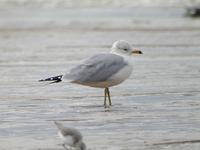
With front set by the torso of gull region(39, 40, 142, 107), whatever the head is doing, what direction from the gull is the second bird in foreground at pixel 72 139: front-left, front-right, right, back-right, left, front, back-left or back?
right

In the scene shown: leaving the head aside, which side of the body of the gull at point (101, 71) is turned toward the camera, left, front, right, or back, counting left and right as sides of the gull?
right
